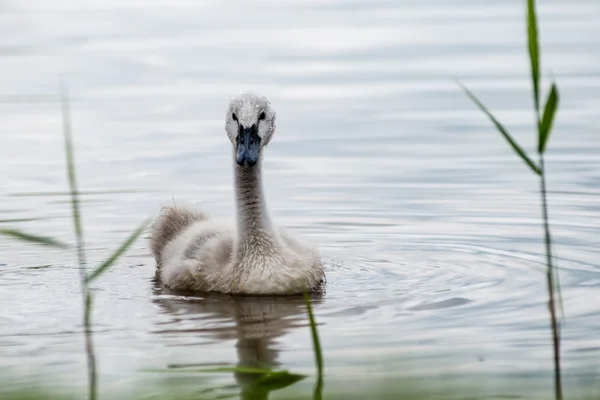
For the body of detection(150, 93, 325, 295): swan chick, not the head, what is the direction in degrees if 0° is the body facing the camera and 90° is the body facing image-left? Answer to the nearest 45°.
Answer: approximately 315°
